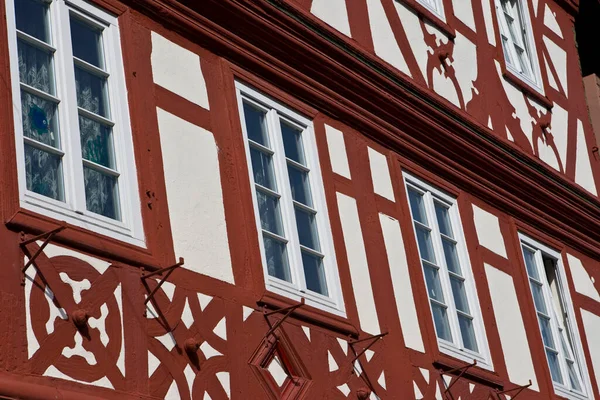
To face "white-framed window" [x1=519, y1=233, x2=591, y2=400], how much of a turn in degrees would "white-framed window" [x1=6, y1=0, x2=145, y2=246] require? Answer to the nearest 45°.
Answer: approximately 90° to its left

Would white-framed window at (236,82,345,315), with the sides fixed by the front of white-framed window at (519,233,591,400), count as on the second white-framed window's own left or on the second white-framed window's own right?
on the second white-framed window's own right

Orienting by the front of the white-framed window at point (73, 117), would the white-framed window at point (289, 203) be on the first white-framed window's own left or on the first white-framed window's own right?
on the first white-framed window's own left

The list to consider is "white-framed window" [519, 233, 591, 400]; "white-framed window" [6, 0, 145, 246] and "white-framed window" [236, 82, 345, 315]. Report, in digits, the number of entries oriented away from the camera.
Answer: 0

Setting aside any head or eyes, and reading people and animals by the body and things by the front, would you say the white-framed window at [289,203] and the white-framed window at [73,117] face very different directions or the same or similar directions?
same or similar directions

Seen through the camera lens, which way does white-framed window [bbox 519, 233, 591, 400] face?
facing the viewer and to the right of the viewer

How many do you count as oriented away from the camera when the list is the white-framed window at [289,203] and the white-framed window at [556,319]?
0

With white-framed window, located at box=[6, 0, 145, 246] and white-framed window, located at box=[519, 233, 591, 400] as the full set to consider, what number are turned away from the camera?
0

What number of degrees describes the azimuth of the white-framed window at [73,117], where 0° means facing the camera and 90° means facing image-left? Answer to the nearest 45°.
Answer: approximately 315°

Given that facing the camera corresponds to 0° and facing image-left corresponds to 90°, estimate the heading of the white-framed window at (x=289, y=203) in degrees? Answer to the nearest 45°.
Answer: approximately 315°

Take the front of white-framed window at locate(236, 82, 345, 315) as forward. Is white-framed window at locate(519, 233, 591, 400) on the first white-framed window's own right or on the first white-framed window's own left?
on the first white-framed window's own left

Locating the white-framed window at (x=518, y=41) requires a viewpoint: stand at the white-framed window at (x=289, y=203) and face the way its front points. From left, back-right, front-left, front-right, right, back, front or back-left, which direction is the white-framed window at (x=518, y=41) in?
left

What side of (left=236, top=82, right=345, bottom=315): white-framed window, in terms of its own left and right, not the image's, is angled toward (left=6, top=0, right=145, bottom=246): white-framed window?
right

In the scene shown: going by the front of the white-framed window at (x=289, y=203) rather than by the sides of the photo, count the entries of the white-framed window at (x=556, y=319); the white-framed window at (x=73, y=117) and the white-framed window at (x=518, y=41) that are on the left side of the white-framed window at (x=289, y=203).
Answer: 2
